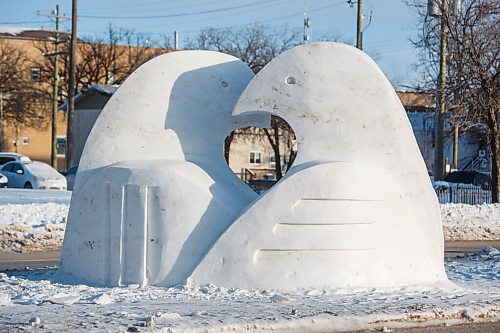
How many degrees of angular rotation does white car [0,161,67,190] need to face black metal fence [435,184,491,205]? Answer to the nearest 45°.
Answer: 0° — it already faces it

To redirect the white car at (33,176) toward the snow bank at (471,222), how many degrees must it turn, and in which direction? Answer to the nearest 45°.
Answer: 0° — it already faces it

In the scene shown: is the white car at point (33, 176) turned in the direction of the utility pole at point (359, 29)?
yes

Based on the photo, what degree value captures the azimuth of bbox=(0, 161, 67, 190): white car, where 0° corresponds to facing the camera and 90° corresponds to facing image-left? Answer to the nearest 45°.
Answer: approximately 315°

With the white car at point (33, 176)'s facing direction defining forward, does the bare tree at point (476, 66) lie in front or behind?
in front

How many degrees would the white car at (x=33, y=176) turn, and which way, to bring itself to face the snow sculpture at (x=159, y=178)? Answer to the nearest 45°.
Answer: approximately 45° to its right

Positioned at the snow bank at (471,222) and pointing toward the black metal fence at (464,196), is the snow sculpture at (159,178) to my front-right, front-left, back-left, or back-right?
back-left

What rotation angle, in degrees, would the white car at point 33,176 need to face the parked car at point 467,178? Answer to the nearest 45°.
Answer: approximately 45° to its left
